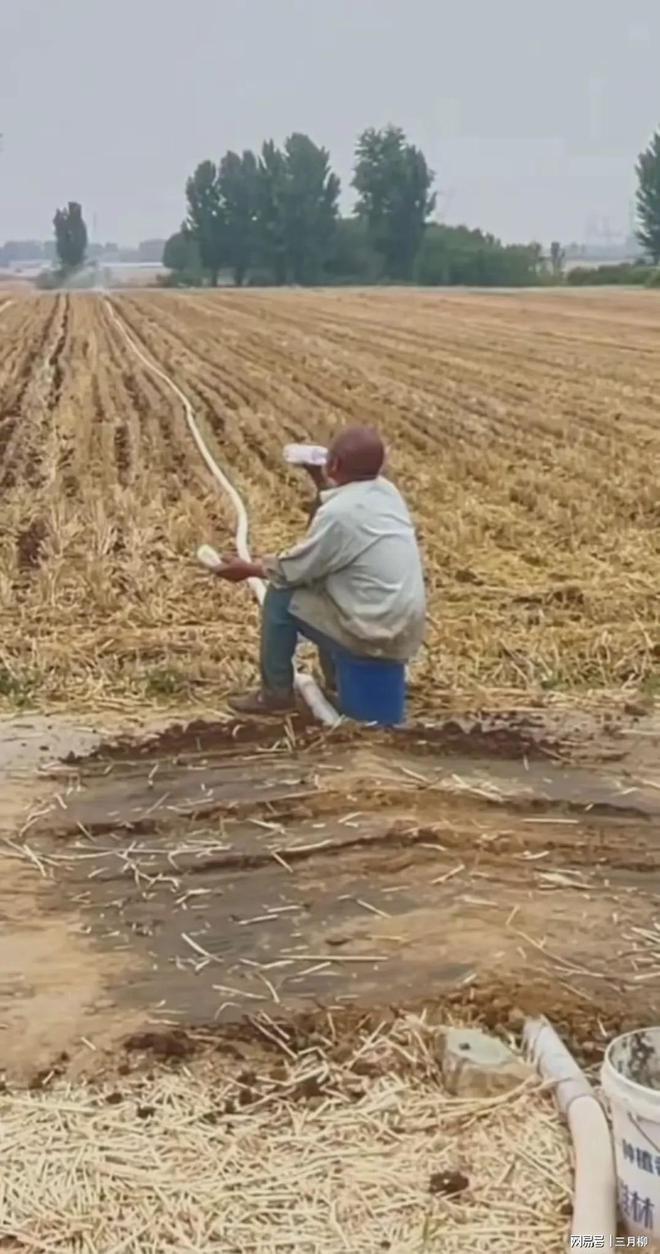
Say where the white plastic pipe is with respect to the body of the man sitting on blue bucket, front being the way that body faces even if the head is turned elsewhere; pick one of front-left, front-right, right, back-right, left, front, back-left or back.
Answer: back-left

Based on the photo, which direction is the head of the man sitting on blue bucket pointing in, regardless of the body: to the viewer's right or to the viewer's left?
to the viewer's left

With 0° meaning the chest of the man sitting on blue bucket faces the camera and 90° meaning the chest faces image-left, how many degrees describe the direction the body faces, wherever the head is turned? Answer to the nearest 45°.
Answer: approximately 135°

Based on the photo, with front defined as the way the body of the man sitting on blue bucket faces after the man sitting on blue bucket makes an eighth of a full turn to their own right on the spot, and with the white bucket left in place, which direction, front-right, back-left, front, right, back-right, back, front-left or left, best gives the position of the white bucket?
back
